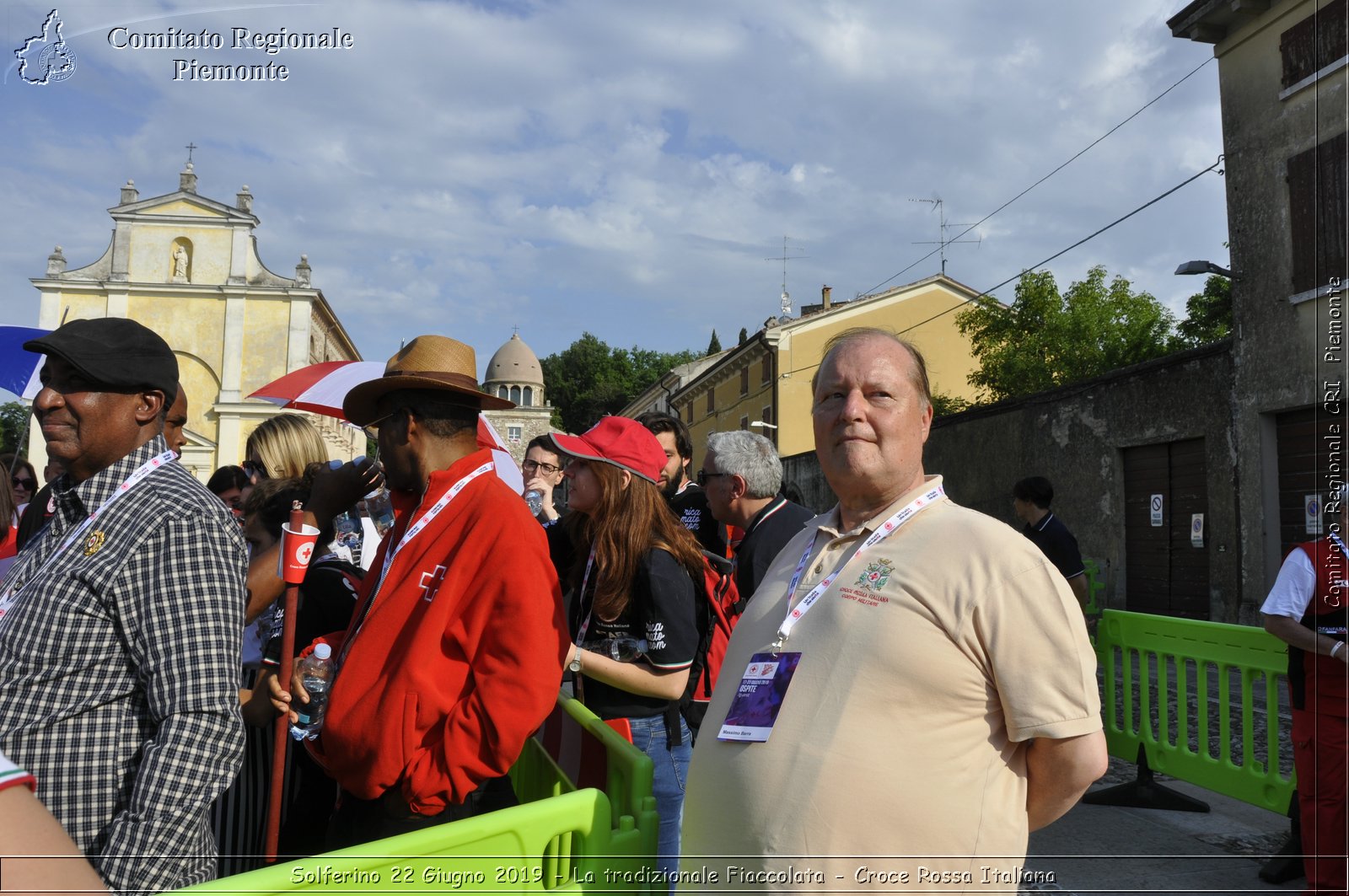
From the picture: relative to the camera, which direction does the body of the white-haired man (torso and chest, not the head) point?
to the viewer's left

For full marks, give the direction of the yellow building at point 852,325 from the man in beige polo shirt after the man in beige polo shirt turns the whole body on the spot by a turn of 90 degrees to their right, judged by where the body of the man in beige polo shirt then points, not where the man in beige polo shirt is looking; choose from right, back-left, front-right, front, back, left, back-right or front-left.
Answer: front-right

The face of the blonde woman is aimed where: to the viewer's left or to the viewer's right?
to the viewer's left

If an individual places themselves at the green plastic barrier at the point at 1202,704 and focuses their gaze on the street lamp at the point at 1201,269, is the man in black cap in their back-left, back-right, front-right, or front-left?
back-left

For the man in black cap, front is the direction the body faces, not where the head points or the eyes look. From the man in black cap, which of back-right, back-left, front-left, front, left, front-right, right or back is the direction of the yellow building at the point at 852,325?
back

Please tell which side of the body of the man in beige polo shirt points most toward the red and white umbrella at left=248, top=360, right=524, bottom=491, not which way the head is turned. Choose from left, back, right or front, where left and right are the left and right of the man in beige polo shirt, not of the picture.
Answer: right

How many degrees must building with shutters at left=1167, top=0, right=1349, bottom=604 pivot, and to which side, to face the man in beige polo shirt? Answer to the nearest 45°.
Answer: approximately 45° to its left

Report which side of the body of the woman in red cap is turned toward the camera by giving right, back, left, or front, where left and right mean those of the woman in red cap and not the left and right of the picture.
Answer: left

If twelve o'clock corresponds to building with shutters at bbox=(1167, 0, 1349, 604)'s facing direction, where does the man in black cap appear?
The man in black cap is roughly at 11 o'clock from the building with shutters.

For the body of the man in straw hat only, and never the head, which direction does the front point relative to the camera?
to the viewer's left
